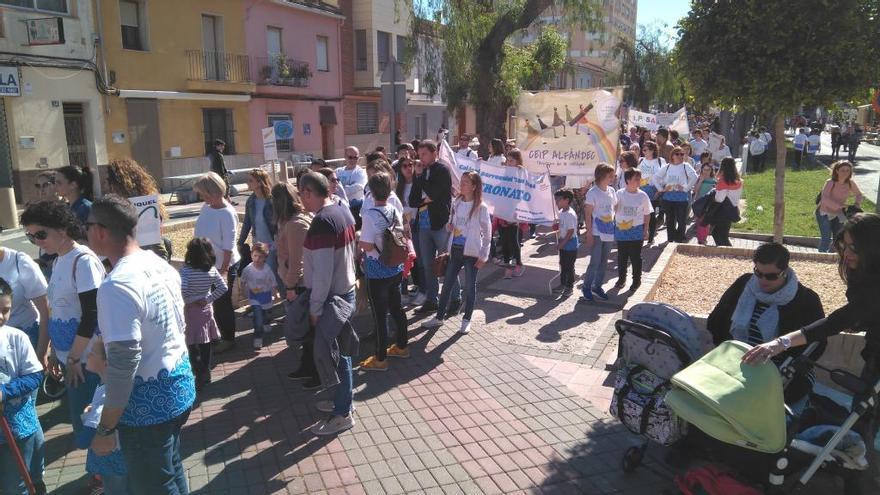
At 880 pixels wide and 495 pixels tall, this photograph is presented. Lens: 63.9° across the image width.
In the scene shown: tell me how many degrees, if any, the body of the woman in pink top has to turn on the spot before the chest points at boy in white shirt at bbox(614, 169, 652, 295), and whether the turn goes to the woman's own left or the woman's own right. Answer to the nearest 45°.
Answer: approximately 45° to the woman's own right

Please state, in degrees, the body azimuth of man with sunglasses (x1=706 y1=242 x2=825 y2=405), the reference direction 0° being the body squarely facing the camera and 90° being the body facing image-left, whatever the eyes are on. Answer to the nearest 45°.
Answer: approximately 45°

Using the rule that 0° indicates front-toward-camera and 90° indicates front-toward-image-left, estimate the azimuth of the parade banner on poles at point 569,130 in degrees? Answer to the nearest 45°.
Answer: approximately 0°

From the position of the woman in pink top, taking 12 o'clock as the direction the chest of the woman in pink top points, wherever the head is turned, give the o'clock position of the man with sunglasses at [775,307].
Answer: The man with sunglasses is roughly at 12 o'clock from the woman in pink top.

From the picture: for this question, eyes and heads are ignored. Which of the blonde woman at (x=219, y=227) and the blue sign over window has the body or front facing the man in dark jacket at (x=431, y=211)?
the blue sign over window

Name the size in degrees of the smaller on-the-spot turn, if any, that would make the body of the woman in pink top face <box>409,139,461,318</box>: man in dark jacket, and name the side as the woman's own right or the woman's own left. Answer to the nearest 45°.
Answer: approximately 45° to the woman's own right
